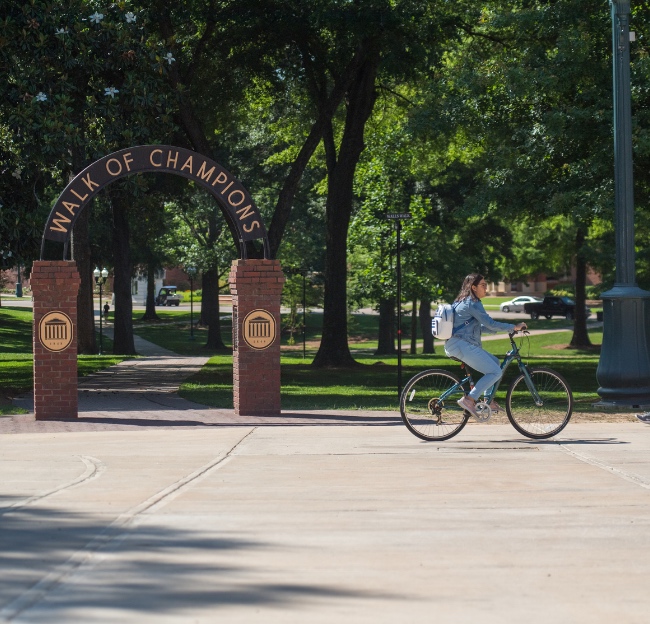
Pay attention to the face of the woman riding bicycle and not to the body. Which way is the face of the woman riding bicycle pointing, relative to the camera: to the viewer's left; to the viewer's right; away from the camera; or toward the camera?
to the viewer's right

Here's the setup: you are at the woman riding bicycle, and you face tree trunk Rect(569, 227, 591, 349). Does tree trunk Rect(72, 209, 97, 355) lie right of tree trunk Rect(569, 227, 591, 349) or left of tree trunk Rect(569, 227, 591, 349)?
left

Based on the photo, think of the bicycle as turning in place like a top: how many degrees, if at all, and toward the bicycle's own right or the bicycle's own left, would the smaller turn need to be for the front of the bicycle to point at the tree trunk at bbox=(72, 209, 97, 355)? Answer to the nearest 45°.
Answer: approximately 135° to the bicycle's own left

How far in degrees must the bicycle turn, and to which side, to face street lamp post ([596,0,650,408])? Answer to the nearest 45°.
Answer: approximately 45° to its left

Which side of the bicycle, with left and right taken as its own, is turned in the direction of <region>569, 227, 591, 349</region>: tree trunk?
left

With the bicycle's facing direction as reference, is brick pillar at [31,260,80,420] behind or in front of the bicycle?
behind

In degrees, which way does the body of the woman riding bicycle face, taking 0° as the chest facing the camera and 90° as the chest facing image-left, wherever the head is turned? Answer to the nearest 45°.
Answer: approximately 270°

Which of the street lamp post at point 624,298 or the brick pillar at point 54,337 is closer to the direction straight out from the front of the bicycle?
the street lamp post

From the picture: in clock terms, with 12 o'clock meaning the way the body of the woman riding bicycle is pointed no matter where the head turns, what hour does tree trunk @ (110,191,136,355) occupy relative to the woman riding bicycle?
The tree trunk is roughly at 8 o'clock from the woman riding bicycle.

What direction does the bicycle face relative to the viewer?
to the viewer's right

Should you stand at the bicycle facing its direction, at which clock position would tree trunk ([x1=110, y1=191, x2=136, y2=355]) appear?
The tree trunk is roughly at 8 o'clock from the bicycle.
